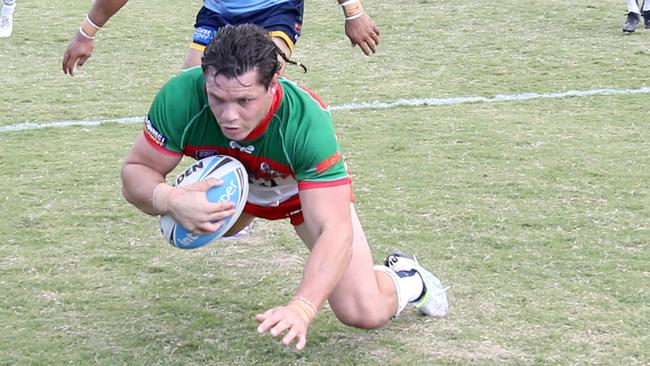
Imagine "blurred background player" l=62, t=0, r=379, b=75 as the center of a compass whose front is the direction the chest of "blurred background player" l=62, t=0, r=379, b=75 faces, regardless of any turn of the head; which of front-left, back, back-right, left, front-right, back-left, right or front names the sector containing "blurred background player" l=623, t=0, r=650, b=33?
back-left

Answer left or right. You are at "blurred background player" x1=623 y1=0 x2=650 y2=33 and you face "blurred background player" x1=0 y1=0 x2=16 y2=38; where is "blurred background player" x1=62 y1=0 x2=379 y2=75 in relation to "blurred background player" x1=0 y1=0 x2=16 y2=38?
left

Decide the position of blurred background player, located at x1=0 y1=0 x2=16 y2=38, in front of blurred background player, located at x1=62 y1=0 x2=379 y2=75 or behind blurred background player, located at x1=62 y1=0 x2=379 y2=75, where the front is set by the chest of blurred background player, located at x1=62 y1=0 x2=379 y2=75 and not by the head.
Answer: behind

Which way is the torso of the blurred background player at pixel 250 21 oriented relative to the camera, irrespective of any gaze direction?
toward the camera
